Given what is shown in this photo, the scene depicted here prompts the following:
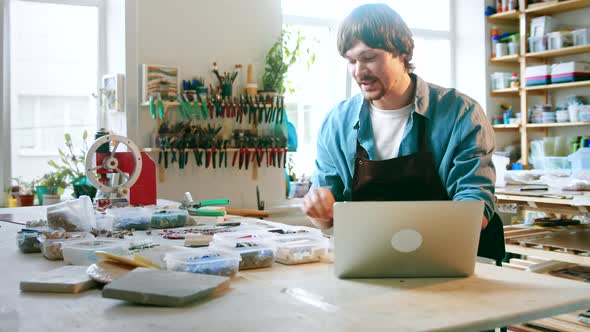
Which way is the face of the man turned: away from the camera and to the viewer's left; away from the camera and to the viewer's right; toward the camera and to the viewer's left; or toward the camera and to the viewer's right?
toward the camera and to the viewer's left

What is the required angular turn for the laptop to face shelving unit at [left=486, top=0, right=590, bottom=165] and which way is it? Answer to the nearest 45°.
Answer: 0° — it already faces it

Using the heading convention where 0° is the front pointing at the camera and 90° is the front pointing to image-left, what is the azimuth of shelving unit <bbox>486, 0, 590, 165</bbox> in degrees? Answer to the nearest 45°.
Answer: approximately 45°

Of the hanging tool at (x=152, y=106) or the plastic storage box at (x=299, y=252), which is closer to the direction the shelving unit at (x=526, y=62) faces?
the hanging tool

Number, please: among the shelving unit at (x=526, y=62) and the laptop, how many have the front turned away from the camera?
1

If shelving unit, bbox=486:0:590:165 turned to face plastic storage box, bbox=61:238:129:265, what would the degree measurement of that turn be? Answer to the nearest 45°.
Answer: approximately 45° to its left

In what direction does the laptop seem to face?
away from the camera

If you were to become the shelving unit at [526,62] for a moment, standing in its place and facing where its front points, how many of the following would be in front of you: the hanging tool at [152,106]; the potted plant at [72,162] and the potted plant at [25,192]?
3

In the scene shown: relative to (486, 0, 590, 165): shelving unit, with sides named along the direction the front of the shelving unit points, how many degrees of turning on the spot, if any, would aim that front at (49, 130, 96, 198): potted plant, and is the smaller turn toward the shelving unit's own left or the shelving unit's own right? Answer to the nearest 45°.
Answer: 0° — it already faces it

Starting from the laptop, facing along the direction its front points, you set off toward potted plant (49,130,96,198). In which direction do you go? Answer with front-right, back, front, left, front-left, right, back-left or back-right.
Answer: front-left

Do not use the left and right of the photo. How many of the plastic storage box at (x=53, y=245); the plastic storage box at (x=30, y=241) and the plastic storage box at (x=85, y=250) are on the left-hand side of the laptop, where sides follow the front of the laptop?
3

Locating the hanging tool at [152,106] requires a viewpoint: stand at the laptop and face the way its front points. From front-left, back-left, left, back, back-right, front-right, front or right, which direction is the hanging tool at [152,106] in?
front-left

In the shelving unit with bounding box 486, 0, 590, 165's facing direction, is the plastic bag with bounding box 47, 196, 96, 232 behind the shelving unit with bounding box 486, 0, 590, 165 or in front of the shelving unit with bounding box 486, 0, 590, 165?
in front

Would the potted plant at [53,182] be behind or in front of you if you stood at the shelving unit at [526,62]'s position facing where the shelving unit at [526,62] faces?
in front
